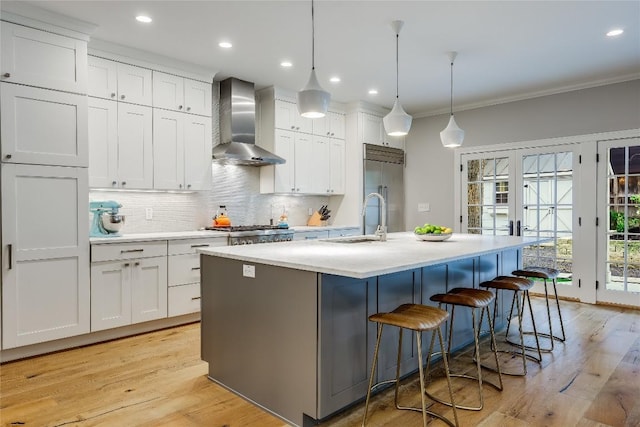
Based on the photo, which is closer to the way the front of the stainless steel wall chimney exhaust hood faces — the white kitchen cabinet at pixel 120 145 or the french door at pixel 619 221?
the french door

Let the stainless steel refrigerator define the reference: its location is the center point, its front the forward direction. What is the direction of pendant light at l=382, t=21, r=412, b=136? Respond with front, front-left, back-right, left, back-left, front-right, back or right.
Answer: front-right

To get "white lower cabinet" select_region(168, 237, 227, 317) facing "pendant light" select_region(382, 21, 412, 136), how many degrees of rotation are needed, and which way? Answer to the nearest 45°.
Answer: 0° — it already faces it

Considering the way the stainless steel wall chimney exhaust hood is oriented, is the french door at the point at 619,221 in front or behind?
in front

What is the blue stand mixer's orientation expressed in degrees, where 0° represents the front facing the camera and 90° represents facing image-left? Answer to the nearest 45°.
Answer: approximately 270°

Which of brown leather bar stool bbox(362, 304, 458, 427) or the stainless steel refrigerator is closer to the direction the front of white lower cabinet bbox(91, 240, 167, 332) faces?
the brown leather bar stool

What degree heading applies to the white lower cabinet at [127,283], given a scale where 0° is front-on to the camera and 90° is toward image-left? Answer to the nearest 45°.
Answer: approximately 315°

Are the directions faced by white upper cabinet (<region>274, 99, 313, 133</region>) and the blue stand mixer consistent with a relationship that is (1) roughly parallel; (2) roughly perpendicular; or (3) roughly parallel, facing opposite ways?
roughly perpendicular

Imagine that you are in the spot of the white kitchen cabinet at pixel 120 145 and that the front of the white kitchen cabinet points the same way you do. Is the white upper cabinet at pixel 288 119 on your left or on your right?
on your left

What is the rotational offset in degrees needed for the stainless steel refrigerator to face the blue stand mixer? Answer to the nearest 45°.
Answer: approximately 90° to its right
